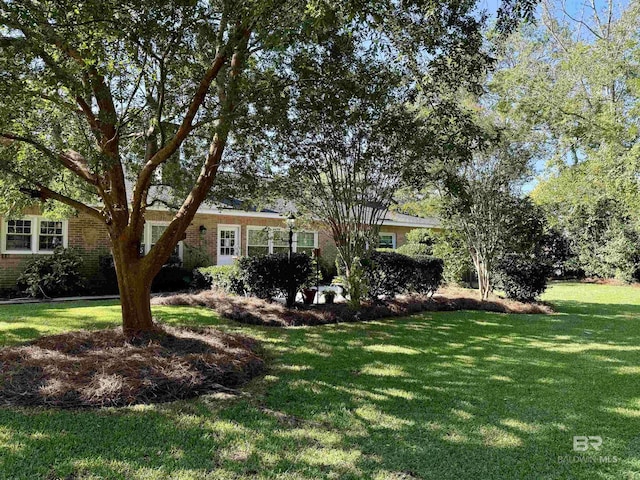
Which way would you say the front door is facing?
toward the camera

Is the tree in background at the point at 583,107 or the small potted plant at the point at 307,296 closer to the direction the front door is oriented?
the small potted plant

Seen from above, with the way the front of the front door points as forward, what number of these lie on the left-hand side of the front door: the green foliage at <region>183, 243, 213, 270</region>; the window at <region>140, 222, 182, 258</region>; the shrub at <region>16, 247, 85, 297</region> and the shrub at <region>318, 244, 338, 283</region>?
1

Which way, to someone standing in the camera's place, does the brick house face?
facing the viewer

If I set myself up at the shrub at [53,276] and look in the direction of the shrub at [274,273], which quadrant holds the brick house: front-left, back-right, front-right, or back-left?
front-left

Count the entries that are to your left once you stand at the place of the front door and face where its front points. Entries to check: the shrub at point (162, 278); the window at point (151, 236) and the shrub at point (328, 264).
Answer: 1

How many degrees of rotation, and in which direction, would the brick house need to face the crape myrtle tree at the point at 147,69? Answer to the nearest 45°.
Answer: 0° — it already faces it

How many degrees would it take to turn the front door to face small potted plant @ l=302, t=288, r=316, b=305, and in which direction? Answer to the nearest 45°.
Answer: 0° — it already faces it

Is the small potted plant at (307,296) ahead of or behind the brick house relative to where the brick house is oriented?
ahead
